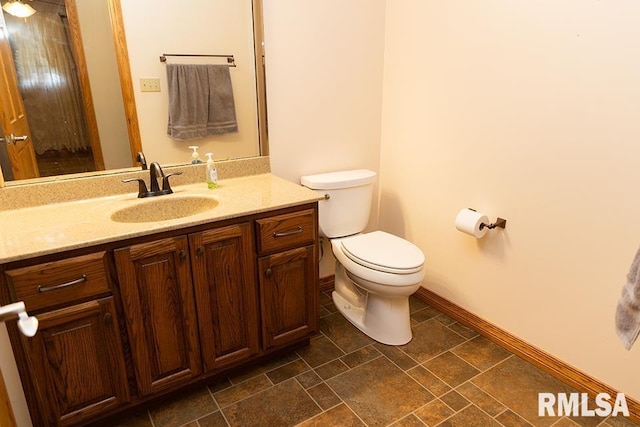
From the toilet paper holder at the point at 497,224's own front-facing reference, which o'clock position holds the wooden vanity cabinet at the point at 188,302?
The wooden vanity cabinet is roughly at 12 o'clock from the toilet paper holder.

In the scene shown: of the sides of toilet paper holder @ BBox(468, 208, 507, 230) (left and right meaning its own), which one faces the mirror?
front

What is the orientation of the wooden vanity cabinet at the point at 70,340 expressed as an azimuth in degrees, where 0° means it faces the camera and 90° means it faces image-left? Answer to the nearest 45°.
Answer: approximately 0°

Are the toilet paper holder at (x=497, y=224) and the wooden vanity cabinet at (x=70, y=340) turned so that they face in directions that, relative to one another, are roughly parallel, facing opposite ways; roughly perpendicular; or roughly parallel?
roughly perpendicular

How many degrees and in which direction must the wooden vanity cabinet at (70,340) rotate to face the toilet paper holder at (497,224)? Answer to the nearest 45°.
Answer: approximately 90° to its left

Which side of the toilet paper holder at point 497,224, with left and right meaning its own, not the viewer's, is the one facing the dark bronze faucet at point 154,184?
front

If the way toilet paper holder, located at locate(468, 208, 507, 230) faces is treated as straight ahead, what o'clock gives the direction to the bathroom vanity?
The bathroom vanity is roughly at 12 o'clock from the toilet paper holder.

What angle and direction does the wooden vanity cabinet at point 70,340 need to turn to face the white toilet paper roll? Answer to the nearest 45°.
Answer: approximately 90° to its left

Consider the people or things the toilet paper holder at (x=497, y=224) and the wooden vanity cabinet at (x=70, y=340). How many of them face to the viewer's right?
0
